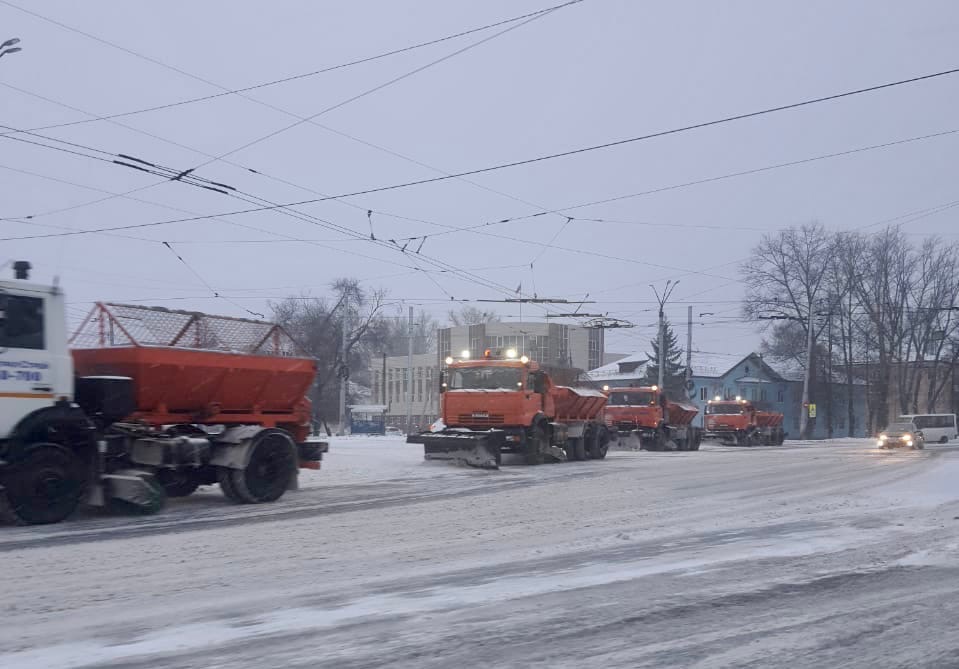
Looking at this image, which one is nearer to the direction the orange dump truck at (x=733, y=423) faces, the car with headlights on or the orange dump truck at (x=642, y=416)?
the orange dump truck

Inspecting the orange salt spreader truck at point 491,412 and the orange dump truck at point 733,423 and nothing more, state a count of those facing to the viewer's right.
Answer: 0

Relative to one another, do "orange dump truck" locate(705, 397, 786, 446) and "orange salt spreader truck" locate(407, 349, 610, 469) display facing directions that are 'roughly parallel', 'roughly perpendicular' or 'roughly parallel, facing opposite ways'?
roughly parallel

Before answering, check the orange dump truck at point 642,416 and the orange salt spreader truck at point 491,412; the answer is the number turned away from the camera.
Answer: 0

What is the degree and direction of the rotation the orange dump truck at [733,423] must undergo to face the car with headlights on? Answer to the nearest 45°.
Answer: approximately 90° to its left

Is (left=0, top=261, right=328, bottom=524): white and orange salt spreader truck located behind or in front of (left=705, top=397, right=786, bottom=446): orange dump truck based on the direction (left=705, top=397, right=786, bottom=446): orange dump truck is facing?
in front

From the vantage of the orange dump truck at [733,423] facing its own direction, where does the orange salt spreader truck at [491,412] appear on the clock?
The orange salt spreader truck is roughly at 11 o'clock from the orange dump truck.

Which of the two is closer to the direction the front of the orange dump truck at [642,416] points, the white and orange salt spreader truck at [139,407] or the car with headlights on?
the white and orange salt spreader truck

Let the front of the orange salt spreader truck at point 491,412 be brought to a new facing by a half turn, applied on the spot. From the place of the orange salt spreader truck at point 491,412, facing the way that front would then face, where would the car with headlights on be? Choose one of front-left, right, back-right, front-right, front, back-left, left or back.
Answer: front

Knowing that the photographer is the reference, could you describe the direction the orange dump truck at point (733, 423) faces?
facing the viewer and to the left of the viewer

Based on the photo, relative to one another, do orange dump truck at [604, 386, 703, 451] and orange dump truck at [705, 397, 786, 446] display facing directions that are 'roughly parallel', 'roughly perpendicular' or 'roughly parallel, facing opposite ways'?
roughly parallel

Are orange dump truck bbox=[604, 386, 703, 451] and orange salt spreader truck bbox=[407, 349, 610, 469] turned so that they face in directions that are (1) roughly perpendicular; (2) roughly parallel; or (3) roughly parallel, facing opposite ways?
roughly parallel

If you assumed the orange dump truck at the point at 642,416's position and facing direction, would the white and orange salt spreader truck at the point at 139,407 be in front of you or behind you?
in front

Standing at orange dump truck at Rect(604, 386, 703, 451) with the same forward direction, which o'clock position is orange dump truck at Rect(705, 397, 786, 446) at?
orange dump truck at Rect(705, 397, 786, 446) is roughly at 5 o'clock from orange dump truck at Rect(604, 386, 703, 451).
